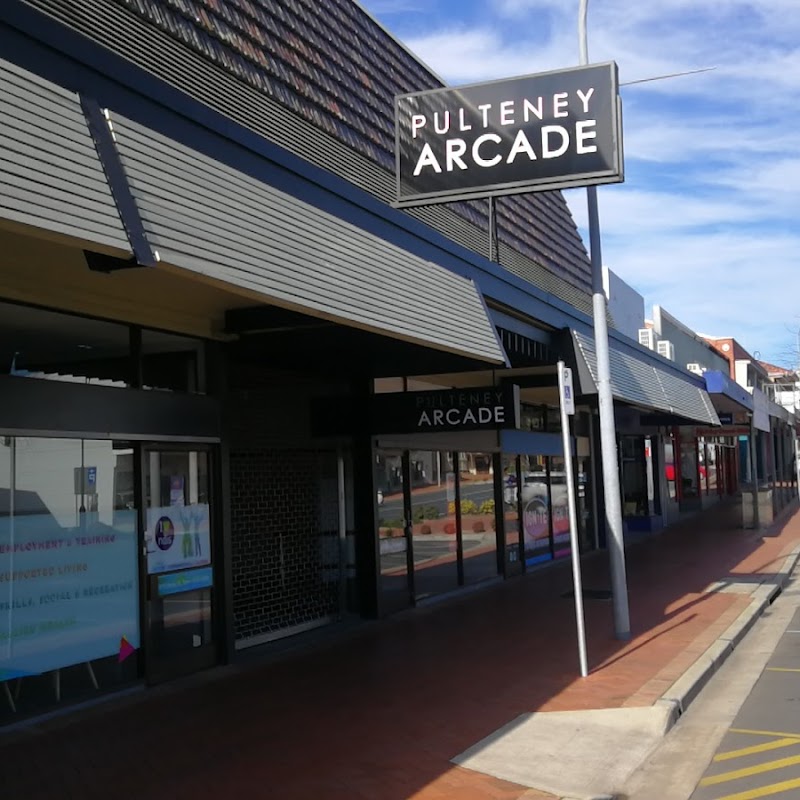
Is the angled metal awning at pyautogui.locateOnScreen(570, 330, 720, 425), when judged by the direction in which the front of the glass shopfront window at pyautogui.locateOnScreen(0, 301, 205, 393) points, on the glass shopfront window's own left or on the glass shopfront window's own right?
on the glass shopfront window's own left

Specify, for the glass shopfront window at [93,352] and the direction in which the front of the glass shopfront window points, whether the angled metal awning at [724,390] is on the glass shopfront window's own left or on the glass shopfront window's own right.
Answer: on the glass shopfront window's own left

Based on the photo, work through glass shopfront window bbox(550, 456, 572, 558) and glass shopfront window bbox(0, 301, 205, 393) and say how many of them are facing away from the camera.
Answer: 0

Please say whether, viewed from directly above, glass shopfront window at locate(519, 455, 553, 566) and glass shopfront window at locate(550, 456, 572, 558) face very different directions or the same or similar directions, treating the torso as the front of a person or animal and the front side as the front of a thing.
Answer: same or similar directions

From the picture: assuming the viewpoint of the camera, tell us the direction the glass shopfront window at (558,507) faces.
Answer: facing the viewer and to the right of the viewer

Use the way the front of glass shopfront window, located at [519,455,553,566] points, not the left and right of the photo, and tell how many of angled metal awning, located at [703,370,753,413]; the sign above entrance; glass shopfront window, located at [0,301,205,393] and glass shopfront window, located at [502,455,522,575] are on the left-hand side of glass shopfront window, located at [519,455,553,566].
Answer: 1

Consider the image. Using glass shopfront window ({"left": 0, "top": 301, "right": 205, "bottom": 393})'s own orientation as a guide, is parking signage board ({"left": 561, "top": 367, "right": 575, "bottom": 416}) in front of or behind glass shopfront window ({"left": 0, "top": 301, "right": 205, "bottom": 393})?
in front

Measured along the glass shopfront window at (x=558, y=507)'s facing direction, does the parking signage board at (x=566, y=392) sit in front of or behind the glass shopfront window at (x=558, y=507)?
in front

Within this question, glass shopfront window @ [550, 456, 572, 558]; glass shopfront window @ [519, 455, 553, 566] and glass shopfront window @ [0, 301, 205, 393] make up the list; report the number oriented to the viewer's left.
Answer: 0

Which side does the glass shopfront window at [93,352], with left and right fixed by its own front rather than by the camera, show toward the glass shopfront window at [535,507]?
left

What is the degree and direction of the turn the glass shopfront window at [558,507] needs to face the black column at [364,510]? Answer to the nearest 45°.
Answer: approximately 45° to its right

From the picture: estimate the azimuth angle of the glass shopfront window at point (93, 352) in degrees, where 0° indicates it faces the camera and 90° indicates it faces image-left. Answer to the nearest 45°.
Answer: approximately 315°

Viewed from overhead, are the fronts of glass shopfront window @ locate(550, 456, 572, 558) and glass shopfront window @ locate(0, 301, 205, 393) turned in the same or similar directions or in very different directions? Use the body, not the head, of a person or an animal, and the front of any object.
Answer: same or similar directions

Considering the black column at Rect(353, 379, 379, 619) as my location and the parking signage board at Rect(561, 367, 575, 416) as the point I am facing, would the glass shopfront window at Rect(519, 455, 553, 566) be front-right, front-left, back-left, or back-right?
back-left

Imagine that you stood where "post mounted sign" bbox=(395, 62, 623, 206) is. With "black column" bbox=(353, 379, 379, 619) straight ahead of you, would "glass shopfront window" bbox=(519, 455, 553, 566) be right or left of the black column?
right
